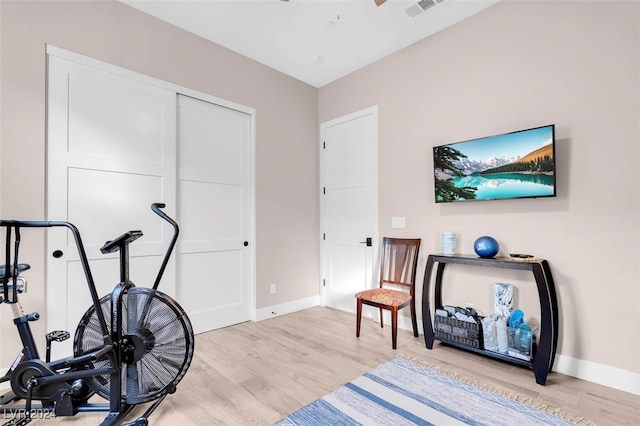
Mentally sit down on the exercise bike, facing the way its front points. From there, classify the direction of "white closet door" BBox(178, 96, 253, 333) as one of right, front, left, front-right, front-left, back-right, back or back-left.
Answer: left

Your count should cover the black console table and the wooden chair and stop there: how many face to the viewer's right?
0

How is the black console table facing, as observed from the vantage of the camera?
facing the viewer and to the left of the viewer

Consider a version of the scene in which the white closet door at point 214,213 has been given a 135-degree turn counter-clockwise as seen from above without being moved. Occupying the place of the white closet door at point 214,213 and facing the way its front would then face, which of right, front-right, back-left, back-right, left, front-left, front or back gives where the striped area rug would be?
back-right

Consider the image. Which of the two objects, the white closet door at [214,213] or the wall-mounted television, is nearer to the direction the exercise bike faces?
the wall-mounted television

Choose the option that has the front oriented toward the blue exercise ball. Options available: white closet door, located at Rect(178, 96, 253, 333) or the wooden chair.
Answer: the white closet door

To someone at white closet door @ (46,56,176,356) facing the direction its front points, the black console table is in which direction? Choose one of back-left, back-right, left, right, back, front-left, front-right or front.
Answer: front

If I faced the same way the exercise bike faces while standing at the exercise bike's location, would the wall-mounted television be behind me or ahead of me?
ahead

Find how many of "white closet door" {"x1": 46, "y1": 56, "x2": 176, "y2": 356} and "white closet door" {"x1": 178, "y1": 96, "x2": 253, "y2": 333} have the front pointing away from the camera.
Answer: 0

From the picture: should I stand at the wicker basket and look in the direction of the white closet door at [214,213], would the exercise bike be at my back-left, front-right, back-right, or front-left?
front-left

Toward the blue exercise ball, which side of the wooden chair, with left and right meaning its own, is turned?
left

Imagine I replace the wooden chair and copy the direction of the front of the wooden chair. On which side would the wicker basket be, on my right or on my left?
on my left

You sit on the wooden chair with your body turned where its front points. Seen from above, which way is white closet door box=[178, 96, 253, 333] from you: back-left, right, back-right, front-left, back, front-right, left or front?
front-right

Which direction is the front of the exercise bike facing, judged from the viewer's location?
facing the viewer and to the right of the viewer
